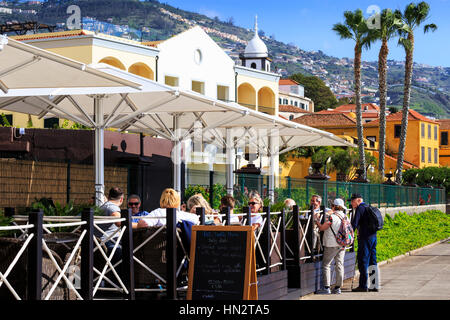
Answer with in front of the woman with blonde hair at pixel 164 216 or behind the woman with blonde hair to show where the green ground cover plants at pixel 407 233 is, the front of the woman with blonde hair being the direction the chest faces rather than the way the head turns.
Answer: in front

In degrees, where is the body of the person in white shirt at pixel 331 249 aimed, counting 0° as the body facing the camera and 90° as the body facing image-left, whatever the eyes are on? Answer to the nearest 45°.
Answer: approximately 135°

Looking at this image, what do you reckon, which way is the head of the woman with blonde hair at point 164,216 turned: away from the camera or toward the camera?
away from the camera

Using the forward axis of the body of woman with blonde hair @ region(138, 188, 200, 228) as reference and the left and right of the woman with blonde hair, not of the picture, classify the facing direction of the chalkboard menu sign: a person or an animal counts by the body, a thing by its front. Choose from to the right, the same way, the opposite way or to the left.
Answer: the opposite way

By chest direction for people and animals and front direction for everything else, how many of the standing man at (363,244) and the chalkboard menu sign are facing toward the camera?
1

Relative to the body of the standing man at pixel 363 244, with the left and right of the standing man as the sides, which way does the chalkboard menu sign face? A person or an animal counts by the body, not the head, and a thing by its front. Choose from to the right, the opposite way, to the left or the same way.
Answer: to the left

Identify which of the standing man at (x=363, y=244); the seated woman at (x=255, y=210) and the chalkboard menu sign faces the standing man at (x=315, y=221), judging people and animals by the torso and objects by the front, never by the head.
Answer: the standing man at (x=363, y=244)

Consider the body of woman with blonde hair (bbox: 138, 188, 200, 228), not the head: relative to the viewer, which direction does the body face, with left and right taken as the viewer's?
facing away from the viewer

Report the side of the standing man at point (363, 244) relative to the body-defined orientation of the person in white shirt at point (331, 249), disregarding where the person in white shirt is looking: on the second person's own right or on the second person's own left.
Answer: on the second person's own right

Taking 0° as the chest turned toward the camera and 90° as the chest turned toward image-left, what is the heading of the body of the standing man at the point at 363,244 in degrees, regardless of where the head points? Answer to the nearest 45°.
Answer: approximately 90°

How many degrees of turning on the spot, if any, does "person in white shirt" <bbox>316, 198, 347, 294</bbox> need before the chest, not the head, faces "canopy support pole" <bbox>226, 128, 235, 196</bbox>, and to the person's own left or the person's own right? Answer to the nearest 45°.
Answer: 0° — they already face it

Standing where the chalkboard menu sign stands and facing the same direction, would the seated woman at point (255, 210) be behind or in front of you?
behind
